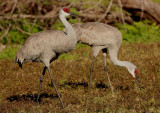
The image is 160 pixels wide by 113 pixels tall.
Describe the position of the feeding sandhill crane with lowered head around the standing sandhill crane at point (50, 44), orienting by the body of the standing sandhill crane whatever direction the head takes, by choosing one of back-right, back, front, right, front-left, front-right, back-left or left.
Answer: front-left

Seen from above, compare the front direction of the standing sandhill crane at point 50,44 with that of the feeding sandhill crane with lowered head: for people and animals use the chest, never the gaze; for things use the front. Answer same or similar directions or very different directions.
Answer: same or similar directions

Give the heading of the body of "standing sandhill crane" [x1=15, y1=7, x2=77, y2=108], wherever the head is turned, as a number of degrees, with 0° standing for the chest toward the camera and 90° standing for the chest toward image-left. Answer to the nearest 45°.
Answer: approximately 270°

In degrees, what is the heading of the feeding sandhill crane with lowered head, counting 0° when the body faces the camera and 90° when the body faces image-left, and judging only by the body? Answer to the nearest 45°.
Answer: approximately 270°

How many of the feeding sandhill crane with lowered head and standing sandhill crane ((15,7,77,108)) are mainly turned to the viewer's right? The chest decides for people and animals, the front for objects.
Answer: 2

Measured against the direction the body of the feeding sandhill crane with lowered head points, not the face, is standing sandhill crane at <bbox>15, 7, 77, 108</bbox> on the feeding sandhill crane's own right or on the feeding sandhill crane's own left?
on the feeding sandhill crane's own right
